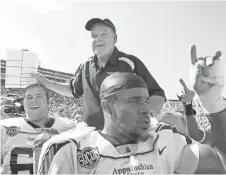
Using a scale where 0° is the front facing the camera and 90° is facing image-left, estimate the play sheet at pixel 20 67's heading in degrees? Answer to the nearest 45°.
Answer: approximately 0°

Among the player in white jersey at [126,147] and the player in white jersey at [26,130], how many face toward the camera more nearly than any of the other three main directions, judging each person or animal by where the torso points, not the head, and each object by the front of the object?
2

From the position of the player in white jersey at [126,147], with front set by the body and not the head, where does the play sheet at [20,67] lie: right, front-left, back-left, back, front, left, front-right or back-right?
back-right

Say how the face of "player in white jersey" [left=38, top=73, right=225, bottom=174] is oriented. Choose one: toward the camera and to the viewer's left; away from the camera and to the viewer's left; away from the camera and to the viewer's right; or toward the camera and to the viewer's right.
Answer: toward the camera and to the viewer's right

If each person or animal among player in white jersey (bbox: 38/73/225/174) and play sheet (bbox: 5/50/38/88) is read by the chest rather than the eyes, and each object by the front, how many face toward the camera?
2

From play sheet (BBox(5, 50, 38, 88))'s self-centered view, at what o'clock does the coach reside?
The coach is roughly at 10 o'clock from the play sheet.

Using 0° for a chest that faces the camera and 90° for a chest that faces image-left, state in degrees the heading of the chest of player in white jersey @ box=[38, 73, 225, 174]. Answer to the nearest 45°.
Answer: approximately 0°
